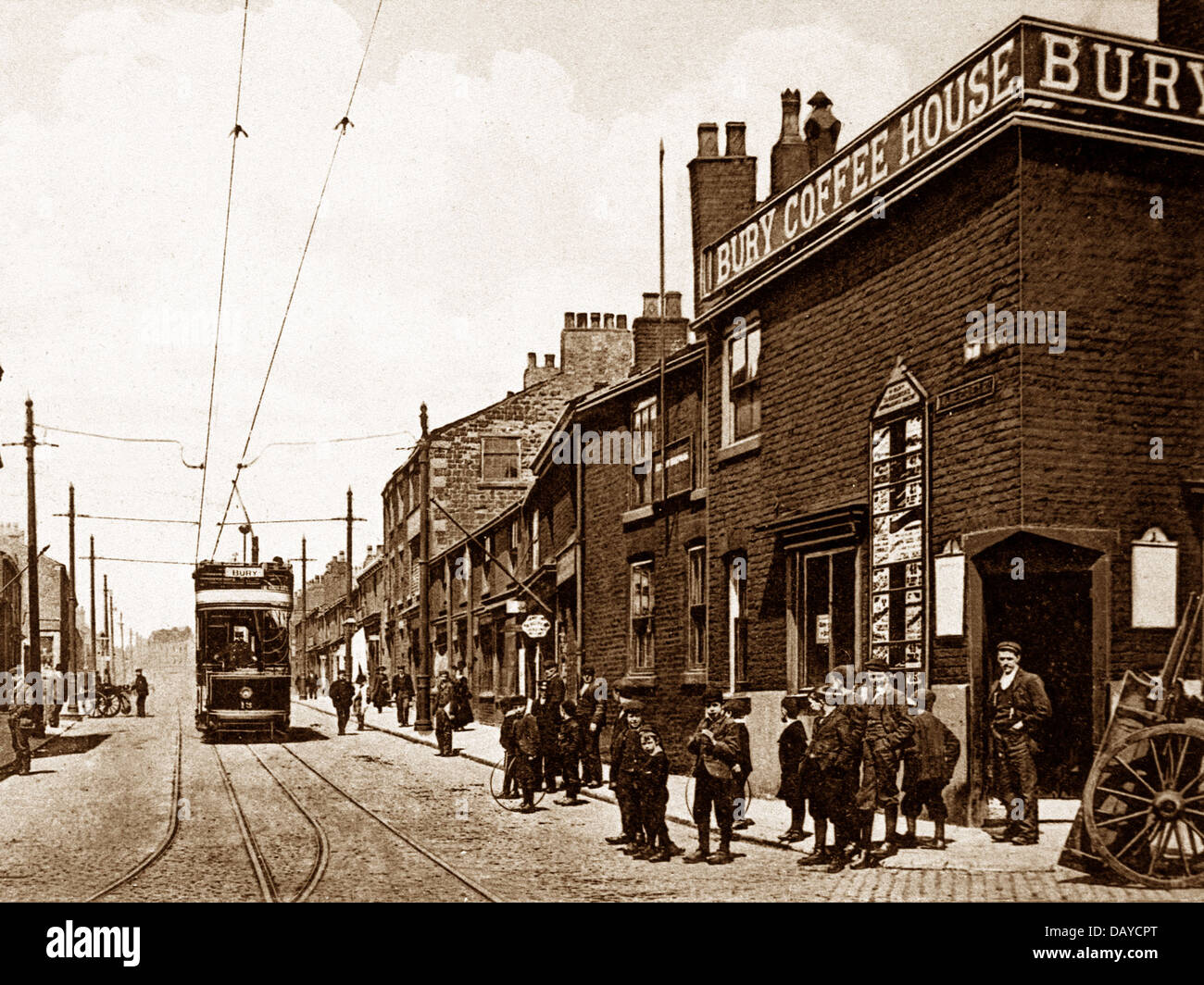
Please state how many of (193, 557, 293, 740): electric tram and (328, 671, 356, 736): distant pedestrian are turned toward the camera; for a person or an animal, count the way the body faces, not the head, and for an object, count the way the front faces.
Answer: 2

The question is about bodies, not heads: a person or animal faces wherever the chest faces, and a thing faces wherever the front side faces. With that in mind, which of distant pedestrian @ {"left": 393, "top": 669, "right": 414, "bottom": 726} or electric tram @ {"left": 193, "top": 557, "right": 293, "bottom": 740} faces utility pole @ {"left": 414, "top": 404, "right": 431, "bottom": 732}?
the distant pedestrian

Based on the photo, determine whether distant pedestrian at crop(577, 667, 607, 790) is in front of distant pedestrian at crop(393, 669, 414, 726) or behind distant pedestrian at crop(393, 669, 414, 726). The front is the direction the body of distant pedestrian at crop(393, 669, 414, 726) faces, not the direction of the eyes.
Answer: in front

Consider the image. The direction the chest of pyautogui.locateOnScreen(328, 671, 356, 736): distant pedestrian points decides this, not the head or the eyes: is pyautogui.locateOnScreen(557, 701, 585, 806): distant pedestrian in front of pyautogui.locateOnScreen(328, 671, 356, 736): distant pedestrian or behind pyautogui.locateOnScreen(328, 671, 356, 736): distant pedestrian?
in front

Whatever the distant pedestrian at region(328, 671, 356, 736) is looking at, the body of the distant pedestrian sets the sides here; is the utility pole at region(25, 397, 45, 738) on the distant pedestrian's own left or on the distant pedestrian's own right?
on the distant pedestrian's own right

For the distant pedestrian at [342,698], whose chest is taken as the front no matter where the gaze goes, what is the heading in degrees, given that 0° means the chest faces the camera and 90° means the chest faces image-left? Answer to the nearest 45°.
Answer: approximately 0°

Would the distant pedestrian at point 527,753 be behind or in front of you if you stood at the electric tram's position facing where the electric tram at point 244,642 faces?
in front
